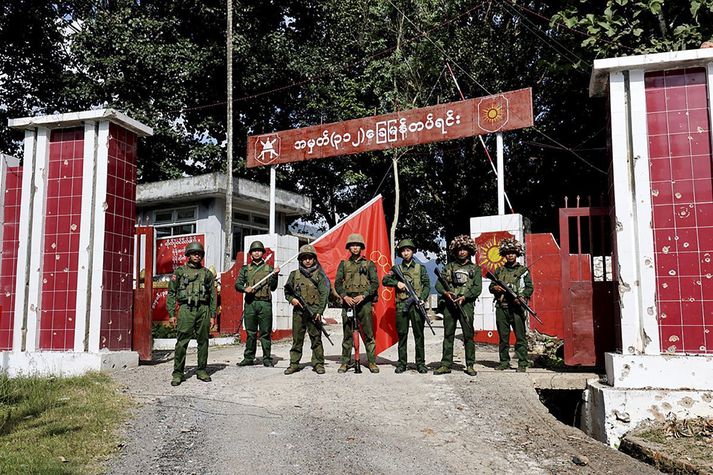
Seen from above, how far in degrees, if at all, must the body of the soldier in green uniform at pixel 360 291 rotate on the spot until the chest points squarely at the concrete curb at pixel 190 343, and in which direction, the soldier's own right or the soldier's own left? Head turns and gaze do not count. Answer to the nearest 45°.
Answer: approximately 135° to the soldier's own right

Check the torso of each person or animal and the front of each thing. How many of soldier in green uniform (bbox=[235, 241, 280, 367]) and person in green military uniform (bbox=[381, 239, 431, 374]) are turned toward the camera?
2

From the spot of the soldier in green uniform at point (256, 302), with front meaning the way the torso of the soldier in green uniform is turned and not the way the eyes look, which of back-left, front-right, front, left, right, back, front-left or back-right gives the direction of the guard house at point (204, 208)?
back

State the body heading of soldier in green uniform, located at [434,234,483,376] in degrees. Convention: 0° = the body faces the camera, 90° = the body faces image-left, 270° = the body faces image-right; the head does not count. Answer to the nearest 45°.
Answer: approximately 0°

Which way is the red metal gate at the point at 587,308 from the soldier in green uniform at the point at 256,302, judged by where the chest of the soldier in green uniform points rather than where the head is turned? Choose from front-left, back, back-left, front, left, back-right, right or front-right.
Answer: front-left

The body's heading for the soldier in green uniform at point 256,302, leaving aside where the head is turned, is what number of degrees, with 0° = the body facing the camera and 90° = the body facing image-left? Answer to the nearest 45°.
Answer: approximately 0°
